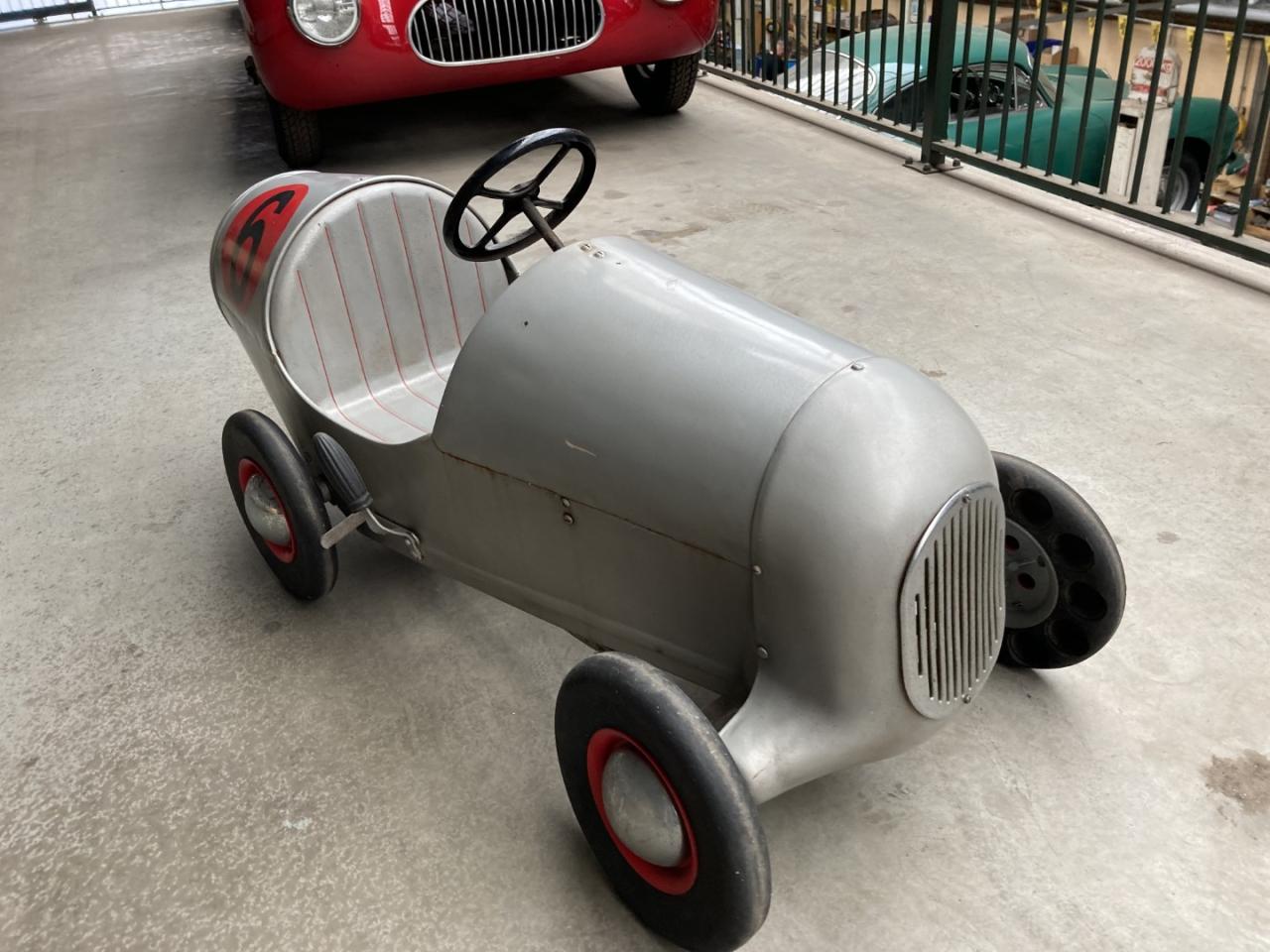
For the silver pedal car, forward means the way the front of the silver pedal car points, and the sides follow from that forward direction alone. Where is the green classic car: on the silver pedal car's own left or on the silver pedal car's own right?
on the silver pedal car's own left

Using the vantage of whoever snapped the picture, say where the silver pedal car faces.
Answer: facing the viewer and to the right of the viewer

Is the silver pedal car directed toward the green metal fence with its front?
no
